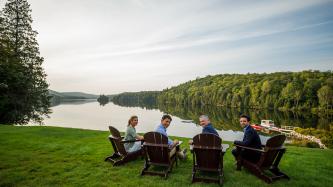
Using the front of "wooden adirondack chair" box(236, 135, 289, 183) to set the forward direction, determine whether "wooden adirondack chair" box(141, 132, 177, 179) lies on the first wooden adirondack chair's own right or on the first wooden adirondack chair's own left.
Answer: on the first wooden adirondack chair's own left

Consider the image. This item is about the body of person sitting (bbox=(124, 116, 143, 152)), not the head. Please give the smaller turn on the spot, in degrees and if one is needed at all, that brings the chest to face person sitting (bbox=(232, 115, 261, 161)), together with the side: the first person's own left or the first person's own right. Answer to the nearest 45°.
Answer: approximately 45° to the first person's own right

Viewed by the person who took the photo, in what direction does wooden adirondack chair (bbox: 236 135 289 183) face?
facing away from the viewer and to the left of the viewer

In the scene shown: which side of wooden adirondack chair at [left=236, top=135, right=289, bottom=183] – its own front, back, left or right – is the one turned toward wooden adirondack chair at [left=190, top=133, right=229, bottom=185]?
left

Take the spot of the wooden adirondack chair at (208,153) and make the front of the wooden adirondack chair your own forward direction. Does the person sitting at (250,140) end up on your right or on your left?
on your right

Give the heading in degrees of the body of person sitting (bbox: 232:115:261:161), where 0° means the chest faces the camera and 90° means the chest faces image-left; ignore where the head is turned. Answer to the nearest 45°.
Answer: approximately 90°

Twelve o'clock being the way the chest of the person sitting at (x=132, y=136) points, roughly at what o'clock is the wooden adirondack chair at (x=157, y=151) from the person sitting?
The wooden adirondack chair is roughly at 2 o'clock from the person sitting.

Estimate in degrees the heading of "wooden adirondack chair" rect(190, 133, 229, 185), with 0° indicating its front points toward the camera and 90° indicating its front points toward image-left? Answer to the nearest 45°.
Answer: approximately 180°
